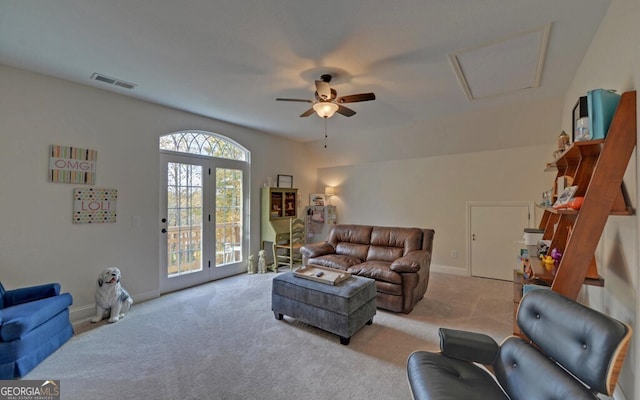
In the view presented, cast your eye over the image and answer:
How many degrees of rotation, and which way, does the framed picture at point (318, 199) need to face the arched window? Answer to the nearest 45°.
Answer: approximately 45° to its right

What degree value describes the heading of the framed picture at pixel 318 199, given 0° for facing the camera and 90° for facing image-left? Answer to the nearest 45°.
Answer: approximately 0°

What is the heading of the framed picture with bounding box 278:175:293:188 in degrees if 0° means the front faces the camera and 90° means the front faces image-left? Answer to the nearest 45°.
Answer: approximately 0°

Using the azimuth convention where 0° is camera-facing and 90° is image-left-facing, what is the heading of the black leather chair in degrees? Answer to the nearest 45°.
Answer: approximately 45°

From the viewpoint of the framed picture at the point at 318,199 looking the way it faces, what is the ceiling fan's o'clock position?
The ceiling fan is roughly at 12 o'clock from the framed picture.

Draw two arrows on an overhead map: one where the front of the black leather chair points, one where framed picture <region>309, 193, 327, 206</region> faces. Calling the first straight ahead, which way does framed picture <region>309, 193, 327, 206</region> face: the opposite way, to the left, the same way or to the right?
to the left

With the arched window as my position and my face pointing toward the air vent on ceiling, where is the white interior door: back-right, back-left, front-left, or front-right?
back-left

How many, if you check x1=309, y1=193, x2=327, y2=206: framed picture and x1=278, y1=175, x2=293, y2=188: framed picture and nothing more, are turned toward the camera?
2

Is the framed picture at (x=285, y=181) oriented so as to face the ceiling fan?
yes

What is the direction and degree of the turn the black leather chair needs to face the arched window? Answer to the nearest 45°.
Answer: approximately 45° to its right

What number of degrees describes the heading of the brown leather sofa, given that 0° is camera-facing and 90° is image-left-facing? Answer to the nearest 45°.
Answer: approximately 45°
